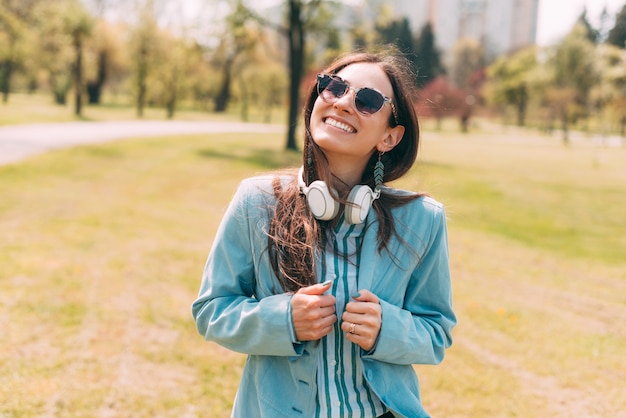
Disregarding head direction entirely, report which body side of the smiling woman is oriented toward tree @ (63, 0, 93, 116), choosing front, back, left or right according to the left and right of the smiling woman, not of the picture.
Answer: back

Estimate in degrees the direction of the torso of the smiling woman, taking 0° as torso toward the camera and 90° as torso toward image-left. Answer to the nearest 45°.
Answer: approximately 0°
